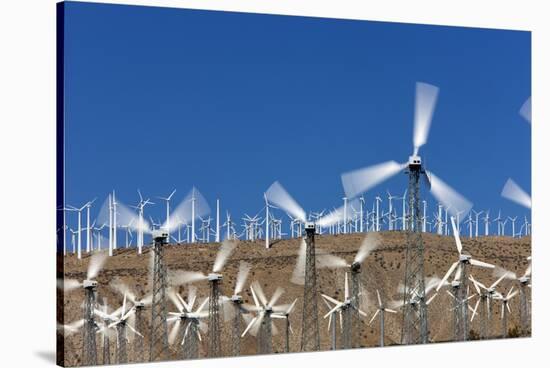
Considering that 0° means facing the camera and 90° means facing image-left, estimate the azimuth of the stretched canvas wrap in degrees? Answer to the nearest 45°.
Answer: approximately 315°
